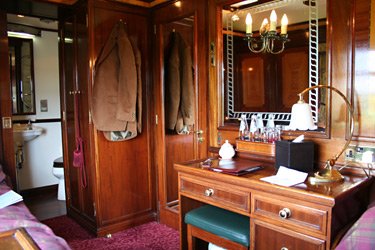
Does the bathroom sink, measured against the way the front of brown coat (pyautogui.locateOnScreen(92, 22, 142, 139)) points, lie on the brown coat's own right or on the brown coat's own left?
on the brown coat's own right

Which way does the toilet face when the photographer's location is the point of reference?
facing to the left of the viewer

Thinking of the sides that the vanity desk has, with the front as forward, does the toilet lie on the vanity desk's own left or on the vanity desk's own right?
on the vanity desk's own right
